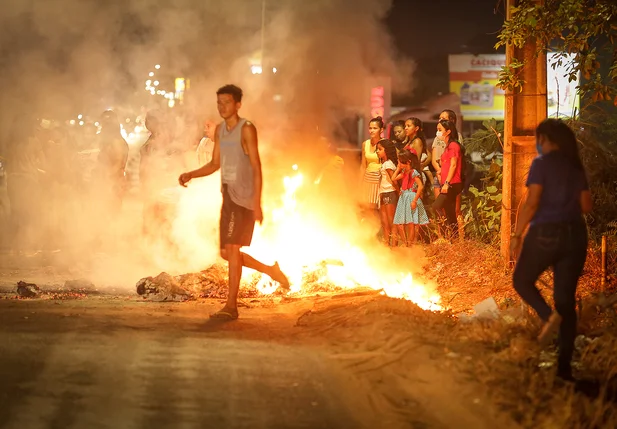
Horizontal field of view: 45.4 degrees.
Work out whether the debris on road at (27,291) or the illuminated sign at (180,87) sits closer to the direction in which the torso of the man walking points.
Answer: the debris on road

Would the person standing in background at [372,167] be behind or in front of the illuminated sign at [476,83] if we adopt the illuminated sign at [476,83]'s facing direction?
in front

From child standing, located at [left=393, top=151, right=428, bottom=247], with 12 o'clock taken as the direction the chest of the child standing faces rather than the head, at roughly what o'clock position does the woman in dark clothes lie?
The woman in dark clothes is roughly at 10 o'clock from the child standing.

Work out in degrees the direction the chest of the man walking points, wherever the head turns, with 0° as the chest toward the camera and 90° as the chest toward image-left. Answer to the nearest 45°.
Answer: approximately 45°

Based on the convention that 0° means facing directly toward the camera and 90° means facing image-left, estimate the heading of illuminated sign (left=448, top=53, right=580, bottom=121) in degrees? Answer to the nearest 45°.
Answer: approximately 0°

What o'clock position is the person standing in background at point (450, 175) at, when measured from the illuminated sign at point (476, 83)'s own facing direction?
The person standing in background is roughly at 12 o'clock from the illuminated sign.

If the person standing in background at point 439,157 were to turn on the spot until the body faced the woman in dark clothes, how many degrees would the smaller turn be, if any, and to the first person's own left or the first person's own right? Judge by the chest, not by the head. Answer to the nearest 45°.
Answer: approximately 45° to the first person's own left

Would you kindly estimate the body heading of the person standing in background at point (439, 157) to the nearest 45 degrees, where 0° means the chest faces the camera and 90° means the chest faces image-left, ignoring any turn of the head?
approximately 45°

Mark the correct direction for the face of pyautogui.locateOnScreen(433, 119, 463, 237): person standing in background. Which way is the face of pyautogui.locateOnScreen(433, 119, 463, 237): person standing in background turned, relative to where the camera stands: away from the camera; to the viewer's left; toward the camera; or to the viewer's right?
to the viewer's left

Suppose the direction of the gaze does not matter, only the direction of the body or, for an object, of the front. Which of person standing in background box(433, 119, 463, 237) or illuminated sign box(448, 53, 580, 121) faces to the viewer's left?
the person standing in background

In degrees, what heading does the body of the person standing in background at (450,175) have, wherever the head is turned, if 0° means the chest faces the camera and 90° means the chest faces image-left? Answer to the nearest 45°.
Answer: approximately 90°

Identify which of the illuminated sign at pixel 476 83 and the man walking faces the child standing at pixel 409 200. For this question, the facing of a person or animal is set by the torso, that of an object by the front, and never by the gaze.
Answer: the illuminated sign
